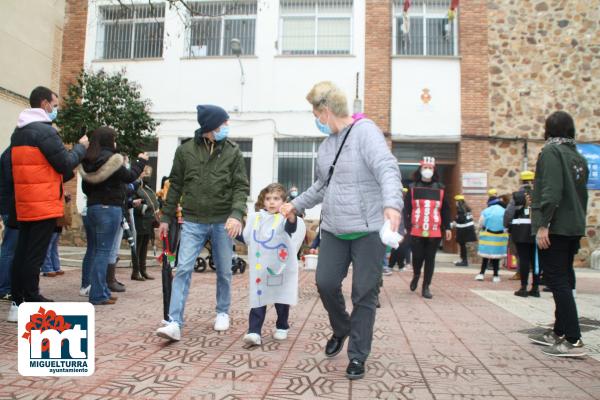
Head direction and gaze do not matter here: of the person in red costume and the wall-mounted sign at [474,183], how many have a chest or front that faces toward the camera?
2

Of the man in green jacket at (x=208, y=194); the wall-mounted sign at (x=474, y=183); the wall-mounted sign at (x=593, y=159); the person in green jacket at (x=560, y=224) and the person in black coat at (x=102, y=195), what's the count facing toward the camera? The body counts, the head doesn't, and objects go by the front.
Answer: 3

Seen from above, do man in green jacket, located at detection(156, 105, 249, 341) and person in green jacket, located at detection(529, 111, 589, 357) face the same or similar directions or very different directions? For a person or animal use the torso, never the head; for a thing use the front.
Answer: very different directions

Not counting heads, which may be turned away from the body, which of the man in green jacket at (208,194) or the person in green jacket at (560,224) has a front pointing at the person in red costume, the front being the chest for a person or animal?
the person in green jacket at (560,224)

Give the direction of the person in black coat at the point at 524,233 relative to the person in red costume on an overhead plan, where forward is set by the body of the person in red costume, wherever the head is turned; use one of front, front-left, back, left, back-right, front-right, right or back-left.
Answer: back-left

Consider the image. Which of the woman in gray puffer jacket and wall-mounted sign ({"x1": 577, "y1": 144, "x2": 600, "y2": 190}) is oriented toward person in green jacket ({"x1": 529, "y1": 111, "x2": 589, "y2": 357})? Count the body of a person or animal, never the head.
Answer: the wall-mounted sign
